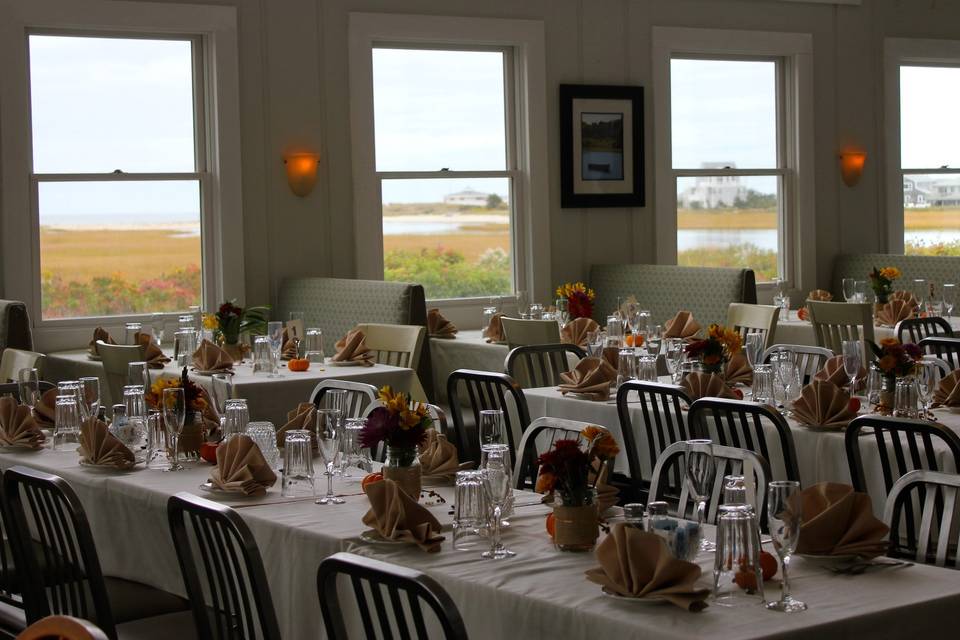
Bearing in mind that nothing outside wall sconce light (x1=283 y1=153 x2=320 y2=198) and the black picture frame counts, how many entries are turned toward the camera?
2

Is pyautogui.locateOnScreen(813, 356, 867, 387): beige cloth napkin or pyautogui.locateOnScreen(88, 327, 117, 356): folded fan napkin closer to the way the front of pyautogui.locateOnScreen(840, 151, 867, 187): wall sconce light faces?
the beige cloth napkin

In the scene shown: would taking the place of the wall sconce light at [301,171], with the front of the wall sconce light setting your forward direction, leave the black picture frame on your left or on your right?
on your left

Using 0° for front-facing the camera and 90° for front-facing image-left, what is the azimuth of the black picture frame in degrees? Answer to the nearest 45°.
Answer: approximately 0°

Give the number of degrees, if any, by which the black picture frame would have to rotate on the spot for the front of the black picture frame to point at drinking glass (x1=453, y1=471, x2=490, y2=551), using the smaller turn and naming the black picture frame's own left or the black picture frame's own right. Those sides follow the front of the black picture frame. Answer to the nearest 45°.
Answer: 0° — it already faces it

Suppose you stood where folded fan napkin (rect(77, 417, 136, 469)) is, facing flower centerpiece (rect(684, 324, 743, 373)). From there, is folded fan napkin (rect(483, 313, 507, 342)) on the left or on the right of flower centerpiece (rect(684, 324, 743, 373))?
left

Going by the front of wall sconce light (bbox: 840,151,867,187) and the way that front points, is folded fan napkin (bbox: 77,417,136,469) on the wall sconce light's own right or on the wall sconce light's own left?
on the wall sconce light's own right

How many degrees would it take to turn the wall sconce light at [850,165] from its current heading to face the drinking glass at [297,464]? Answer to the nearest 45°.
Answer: approximately 45° to its right

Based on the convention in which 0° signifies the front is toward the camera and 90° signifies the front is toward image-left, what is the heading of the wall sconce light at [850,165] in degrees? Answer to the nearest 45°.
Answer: approximately 315°

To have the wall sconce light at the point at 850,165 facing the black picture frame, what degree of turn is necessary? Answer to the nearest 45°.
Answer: approximately 90° to its right
